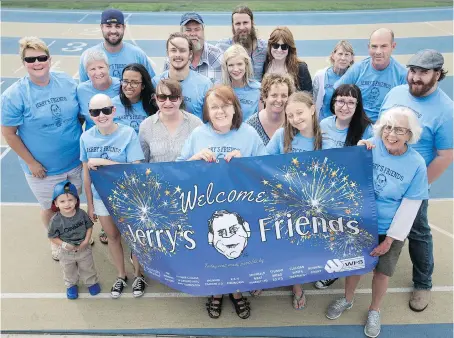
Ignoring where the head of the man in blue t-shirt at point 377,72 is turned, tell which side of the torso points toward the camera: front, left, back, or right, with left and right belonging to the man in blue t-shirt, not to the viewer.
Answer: front

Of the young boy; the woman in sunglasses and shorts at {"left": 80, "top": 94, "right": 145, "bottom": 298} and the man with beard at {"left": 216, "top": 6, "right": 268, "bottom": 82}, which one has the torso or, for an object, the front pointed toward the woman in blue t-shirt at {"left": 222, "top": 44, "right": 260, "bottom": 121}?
the man with beard

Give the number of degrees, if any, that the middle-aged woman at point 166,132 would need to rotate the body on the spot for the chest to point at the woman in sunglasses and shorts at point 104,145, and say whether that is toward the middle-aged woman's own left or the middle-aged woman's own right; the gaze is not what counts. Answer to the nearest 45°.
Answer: approximately 90° to the middle-aged woman's own right

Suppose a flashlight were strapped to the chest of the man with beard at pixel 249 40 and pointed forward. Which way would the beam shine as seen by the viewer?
toward the camera

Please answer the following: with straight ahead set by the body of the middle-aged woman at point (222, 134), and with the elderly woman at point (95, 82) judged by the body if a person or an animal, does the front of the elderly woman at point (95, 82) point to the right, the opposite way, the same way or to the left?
the same way

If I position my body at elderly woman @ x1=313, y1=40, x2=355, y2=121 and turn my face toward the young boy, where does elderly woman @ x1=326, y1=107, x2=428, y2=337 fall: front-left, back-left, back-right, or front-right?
front-left

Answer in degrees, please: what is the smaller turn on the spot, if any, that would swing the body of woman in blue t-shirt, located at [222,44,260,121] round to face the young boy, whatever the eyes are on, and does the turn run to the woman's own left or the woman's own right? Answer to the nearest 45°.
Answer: approximately 45° to the woman's own right

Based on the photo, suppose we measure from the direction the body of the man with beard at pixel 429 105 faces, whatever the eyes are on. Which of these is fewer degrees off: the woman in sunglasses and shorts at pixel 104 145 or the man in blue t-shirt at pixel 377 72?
the woman in sunglasses and shorts

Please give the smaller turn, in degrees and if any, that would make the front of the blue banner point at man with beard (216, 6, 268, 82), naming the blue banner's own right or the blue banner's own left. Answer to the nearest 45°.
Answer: approximately 180°

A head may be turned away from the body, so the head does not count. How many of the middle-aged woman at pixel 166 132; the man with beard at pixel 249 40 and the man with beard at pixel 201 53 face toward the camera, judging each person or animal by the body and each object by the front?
3

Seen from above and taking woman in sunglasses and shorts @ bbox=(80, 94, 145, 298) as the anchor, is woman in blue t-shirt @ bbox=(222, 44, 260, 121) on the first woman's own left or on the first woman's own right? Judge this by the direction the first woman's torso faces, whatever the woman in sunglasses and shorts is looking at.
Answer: on the first woman's own left

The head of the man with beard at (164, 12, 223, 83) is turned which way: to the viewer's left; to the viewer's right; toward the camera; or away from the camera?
toward the camera

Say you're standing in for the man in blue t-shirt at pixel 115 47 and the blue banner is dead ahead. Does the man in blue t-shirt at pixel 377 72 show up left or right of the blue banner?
left

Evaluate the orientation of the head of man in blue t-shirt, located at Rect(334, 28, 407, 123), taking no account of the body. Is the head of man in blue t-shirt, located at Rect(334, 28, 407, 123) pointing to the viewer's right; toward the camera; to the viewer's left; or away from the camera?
toward the camera

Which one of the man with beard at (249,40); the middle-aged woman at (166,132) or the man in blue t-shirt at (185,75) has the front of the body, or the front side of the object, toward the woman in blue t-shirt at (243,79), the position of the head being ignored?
the man with beard

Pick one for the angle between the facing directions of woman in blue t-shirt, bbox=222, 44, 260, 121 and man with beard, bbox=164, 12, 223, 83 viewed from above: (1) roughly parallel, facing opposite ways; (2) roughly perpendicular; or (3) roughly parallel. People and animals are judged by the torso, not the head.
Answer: roughly parallel

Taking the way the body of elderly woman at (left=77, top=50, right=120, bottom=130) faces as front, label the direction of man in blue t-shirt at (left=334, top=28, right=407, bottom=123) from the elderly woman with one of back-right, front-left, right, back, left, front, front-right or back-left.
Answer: left

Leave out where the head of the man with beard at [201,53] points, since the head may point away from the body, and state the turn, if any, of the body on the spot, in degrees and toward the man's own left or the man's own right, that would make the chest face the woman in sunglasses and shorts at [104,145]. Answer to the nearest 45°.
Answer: approximately 45° to the man's own right

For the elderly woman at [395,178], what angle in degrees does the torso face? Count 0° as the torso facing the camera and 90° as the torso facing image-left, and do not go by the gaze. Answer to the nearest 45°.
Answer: approximately 45°

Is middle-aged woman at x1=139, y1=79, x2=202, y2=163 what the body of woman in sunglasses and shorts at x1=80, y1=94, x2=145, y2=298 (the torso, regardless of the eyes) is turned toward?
no

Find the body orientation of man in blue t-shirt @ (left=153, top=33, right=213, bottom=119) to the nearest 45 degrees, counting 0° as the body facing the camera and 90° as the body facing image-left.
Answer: approximately 0°

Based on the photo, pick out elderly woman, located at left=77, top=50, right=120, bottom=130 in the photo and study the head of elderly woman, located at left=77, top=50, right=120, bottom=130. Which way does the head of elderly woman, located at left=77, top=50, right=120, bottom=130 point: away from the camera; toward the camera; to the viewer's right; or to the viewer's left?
toward the camera
